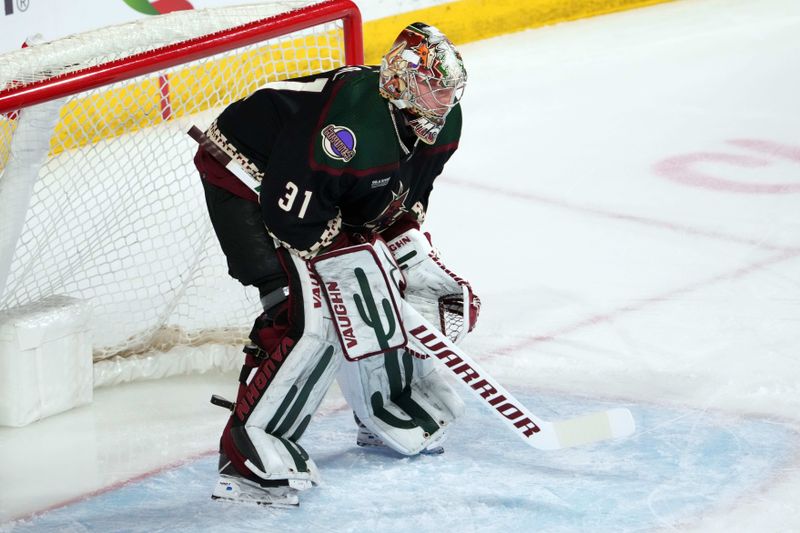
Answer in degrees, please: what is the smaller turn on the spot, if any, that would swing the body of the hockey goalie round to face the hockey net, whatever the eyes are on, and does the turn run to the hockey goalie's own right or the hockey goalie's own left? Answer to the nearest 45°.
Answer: approximately 180°

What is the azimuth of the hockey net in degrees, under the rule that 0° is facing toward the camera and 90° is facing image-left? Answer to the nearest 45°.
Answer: approximately 315°

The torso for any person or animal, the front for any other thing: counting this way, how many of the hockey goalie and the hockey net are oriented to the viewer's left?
0

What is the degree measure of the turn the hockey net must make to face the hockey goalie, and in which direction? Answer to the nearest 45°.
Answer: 0° — it already faces them

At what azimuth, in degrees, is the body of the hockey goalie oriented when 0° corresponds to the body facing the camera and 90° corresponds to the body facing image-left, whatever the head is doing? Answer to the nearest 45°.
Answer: approximately 315°

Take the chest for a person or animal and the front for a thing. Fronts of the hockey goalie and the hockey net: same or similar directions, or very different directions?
same or similar directions
